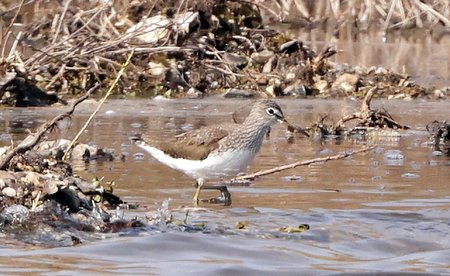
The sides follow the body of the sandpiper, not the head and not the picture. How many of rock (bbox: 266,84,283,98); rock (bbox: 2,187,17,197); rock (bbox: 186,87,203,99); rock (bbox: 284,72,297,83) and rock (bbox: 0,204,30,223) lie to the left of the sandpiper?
3

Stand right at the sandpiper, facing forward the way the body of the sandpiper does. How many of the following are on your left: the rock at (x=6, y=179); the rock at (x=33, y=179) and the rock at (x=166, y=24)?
1

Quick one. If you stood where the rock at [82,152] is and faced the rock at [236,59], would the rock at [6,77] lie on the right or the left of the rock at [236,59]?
left

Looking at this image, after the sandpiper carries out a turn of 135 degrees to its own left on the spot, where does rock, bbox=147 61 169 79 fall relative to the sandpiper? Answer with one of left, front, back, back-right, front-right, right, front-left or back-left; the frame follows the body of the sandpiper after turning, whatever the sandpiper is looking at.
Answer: front-right

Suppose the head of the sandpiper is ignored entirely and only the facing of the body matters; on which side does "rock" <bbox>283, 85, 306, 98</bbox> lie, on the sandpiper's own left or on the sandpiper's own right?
on the sandpiper's own left

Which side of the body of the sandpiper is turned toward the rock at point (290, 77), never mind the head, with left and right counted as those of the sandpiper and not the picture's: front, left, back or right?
left

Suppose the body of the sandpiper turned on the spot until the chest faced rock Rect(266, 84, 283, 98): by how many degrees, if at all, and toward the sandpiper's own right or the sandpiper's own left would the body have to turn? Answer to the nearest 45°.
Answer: approximately 90° to the sandpiper's own left

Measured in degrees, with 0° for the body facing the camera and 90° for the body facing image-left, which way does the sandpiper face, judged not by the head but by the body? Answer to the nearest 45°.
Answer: approximately 270°

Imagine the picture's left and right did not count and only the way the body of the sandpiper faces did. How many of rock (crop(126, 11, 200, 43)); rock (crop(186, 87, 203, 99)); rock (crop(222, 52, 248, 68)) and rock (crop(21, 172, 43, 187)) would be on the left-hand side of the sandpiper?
3

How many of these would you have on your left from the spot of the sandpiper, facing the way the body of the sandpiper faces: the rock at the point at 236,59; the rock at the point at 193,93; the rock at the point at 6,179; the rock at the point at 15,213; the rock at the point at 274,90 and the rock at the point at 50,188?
3
